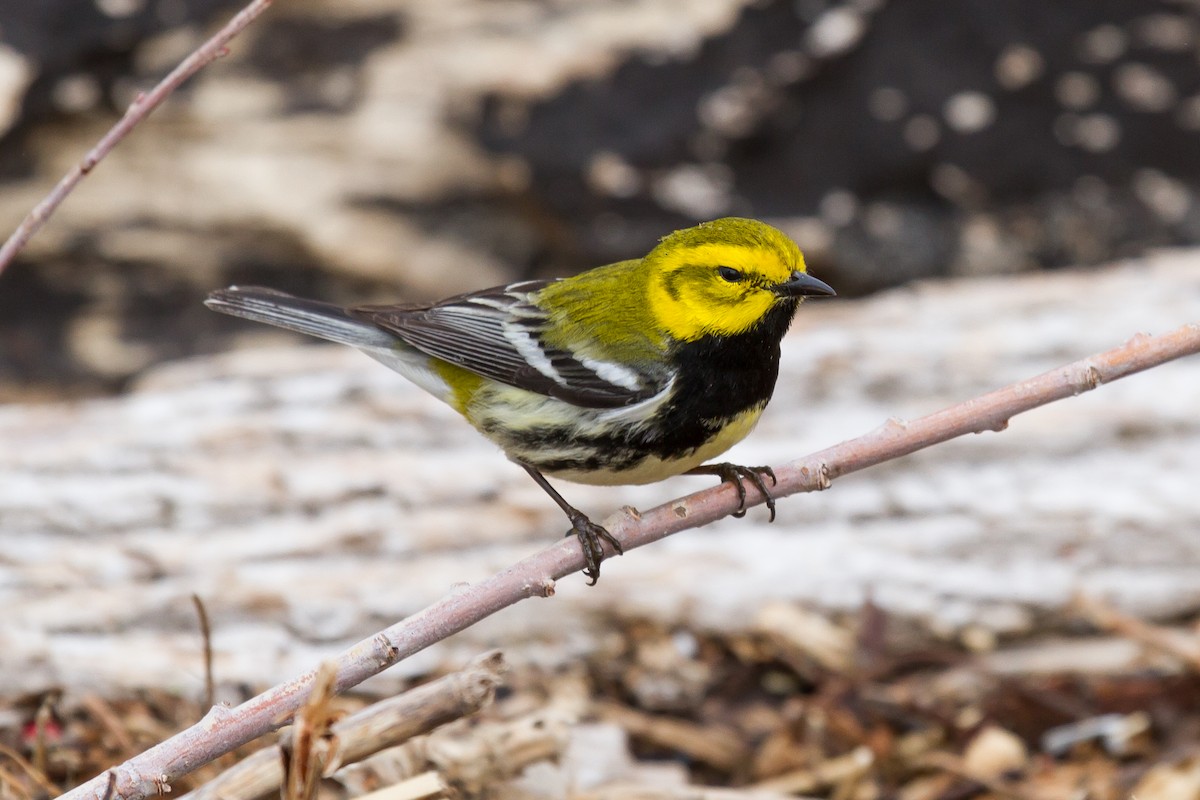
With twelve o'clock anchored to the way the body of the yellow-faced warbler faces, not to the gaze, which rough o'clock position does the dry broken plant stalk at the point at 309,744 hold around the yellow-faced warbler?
The dry broken plant stalk is roughly at 4 o'clock from the yellow-faced warbler.

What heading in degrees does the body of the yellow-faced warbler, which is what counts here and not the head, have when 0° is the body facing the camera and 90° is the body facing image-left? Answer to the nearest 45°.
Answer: approximately 270°

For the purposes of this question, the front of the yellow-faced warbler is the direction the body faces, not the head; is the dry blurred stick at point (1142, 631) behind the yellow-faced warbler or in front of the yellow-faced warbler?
in front

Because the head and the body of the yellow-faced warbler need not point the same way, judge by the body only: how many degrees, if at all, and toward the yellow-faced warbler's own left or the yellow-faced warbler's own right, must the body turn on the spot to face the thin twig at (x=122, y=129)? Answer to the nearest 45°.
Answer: approximately 135° to the yellow-faced warbler's own right

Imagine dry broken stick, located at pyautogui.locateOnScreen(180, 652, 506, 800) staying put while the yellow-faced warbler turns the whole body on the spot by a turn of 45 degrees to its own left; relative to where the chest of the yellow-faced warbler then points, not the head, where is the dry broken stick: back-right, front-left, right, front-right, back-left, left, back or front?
back
